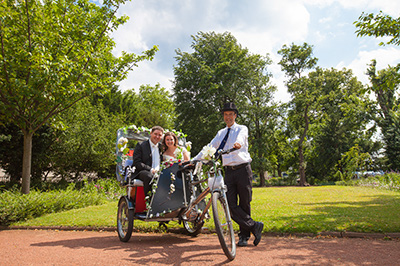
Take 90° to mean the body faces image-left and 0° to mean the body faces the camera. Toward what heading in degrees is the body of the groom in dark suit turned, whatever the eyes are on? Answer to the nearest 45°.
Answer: approximately 315°

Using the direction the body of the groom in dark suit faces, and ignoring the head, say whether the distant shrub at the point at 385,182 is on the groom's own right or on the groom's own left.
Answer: on the groom's own left

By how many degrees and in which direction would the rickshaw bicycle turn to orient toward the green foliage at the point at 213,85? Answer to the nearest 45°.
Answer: approximately 135° to its left

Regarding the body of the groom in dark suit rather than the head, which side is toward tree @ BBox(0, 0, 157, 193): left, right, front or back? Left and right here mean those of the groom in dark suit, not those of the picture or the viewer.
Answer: back

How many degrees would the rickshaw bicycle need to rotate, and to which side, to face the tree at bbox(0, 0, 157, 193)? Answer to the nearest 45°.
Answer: approximately 180°

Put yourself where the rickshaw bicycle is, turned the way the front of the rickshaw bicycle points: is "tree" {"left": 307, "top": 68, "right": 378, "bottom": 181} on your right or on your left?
on your left

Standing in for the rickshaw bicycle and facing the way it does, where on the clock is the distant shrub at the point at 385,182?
The distant shrub is roughly at 9 o'clock from the rickshaw bicycle.

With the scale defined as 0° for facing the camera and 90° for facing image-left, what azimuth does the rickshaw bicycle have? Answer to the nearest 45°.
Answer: approximately 315°
